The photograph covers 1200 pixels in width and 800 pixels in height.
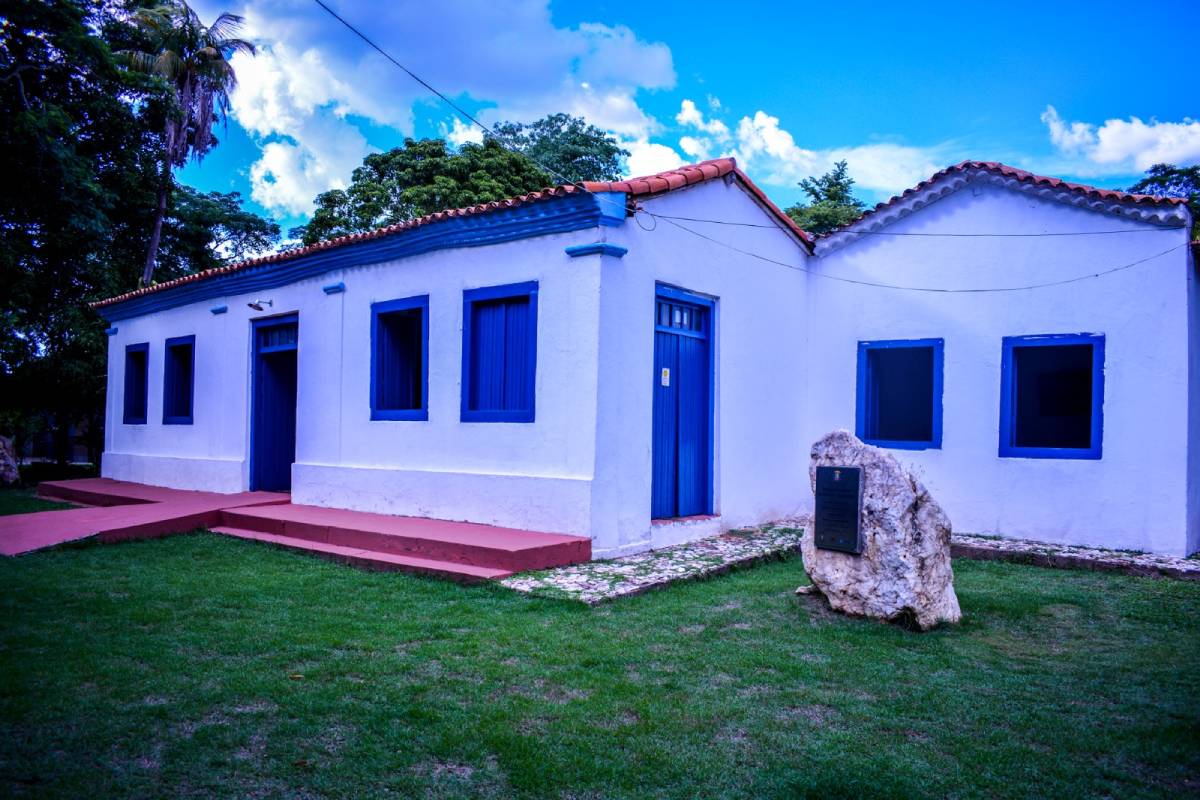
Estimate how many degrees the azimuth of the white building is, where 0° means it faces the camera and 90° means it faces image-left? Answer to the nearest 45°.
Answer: approximately 45°

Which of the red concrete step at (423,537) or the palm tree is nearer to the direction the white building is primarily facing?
the red concrete step

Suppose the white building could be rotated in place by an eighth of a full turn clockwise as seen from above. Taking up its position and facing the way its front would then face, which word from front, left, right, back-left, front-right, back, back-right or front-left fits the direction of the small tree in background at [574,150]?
right

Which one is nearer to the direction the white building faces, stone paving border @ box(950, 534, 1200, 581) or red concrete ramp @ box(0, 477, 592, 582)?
the red concrete ramp

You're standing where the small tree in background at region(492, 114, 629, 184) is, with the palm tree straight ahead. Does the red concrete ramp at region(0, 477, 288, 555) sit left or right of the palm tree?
left

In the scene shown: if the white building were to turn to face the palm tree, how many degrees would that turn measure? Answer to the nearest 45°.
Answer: approximately 90° to its right
